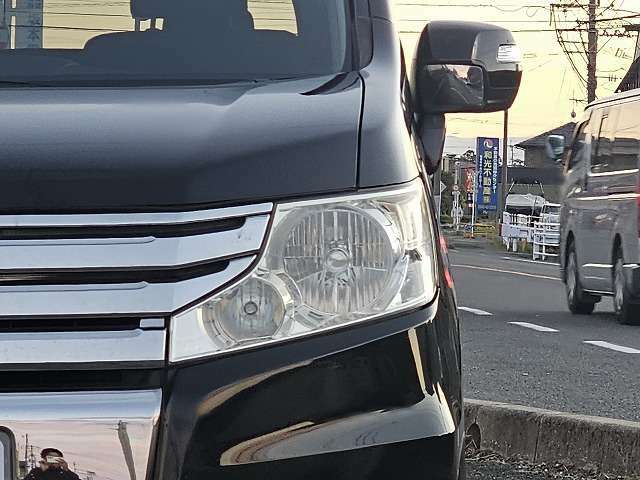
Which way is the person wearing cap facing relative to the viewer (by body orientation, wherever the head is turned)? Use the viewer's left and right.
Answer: facing the viewer

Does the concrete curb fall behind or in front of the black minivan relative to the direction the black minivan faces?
behind

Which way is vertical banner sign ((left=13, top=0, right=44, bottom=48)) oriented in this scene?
toward the camera

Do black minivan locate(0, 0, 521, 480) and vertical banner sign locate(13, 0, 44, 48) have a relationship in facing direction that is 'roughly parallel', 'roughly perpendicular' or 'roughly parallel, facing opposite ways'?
roughly parallel

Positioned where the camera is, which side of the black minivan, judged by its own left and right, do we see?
front
